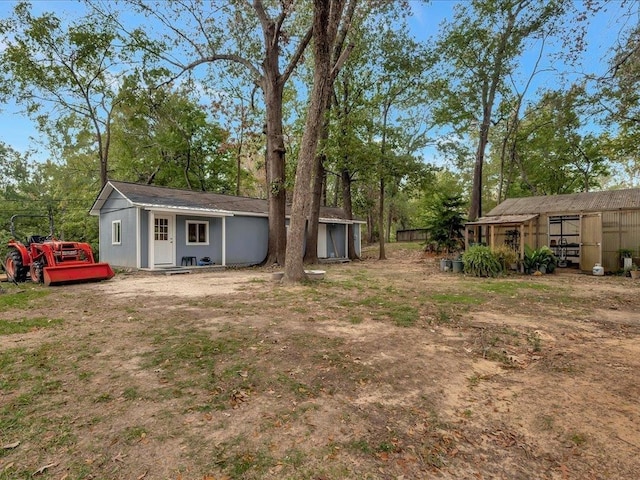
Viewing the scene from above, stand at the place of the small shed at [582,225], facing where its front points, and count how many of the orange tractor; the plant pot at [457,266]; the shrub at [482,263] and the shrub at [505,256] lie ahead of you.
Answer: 4

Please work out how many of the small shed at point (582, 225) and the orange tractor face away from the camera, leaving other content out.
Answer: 0

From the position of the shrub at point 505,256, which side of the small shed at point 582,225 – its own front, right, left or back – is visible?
front

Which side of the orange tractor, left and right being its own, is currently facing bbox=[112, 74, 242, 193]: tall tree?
left

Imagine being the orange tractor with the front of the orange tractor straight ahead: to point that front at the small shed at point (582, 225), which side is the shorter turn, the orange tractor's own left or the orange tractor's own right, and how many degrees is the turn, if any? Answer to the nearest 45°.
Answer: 0° — it already faces it

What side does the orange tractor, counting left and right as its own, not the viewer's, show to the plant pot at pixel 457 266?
front

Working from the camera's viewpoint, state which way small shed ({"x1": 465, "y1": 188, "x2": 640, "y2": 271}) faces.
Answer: facing the viewer and to the left of the viewer

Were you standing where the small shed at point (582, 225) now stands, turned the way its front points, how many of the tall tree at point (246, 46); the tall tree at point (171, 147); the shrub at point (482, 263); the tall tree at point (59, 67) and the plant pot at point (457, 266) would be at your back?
0

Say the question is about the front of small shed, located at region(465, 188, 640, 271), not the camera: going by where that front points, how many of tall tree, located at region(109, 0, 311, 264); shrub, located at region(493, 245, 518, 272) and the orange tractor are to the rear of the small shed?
0

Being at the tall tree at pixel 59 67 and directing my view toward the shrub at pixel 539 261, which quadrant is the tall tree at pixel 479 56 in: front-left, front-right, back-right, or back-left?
front-left

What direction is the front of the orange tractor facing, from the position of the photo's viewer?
facing the viewer and to the right of the viewer

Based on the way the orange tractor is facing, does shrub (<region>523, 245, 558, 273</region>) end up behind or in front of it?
in front
